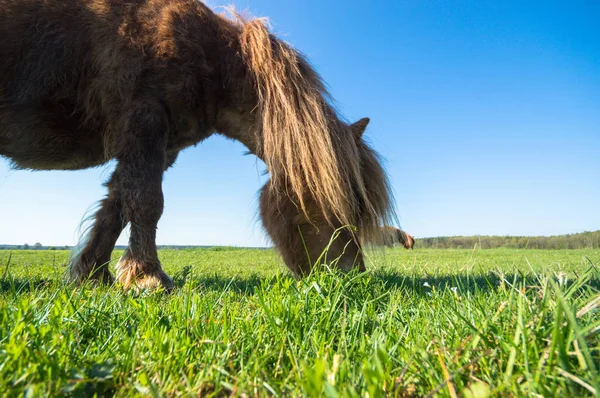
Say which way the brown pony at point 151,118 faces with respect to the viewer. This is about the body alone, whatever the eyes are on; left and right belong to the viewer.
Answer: facing to the right of the viewer
